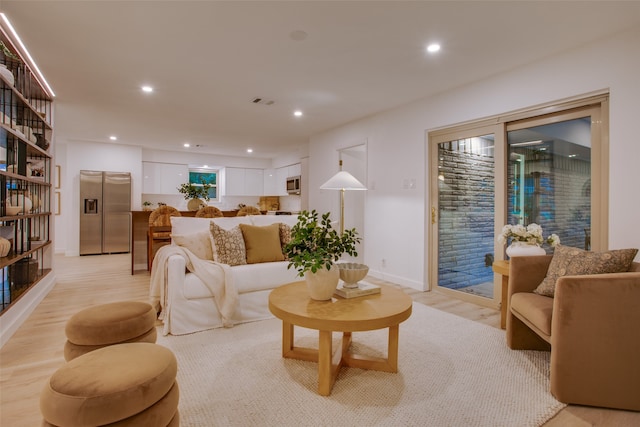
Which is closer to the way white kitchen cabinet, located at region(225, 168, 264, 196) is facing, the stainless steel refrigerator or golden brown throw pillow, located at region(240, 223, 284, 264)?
the golden brown throw pillow

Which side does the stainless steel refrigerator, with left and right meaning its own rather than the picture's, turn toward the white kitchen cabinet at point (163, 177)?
left

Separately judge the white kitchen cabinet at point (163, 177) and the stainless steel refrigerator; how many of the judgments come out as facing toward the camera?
2

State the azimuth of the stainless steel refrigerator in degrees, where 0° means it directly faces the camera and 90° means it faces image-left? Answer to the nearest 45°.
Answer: approximately 0°

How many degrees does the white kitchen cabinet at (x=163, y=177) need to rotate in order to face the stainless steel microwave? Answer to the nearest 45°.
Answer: approximately 45° to its left

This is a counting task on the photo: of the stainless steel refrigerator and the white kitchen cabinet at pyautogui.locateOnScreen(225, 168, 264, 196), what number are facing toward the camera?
2

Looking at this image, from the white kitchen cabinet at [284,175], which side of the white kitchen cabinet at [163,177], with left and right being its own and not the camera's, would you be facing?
left
